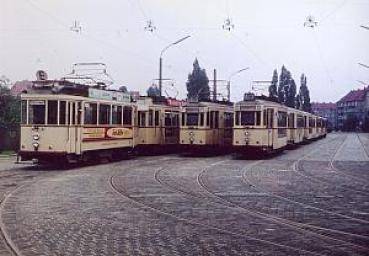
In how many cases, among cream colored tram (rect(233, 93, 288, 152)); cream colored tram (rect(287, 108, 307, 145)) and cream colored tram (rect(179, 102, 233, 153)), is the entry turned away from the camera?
0

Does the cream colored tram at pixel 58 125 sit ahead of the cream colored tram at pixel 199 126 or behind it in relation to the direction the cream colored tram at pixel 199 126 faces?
ahead

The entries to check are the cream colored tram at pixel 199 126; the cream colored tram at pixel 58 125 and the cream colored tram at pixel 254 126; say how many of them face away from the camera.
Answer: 0

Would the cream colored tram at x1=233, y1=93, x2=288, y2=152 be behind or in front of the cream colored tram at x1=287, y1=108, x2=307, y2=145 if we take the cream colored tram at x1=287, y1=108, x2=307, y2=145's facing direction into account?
in front

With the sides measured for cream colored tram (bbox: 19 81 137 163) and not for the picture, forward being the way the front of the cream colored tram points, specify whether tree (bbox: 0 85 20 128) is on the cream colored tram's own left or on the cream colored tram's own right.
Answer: on the cream colored tram's own right

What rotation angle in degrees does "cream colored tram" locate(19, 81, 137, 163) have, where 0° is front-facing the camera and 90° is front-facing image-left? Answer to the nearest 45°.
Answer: approximately 45°

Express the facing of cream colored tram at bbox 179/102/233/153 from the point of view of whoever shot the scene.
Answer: facing the viewer and to the left of the viewer

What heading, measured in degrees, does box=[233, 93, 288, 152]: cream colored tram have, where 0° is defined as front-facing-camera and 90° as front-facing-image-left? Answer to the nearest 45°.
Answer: approximately 45°

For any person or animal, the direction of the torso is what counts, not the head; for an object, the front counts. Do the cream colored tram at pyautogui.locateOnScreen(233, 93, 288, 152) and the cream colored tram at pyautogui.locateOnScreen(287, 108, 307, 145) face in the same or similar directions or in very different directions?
same or similar directions

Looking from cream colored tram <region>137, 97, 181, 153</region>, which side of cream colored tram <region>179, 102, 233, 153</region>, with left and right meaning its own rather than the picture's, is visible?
right
